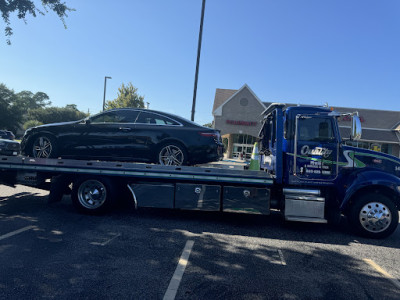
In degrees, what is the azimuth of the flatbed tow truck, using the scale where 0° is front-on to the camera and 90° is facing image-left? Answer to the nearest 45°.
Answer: approximately 270°

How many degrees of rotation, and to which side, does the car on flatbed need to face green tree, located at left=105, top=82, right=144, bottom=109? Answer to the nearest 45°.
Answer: approximately 90° to its right

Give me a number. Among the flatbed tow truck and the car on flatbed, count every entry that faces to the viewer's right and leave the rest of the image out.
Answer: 1

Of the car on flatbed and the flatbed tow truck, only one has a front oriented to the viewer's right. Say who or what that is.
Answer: the flatbed tow truck

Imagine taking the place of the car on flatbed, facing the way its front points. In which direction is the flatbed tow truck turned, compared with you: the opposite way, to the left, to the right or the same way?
the opposite way

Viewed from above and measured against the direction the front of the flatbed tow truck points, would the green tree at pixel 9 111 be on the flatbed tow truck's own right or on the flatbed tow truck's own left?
on the flatbed tow truck's own left

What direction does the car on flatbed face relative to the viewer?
to the viewer's left

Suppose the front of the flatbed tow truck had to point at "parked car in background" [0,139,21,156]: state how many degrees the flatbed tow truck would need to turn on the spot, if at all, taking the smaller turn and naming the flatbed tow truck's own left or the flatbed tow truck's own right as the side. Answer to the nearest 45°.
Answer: approximately 180°

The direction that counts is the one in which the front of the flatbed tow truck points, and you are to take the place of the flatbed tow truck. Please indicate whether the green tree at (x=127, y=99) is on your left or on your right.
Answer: on your left
